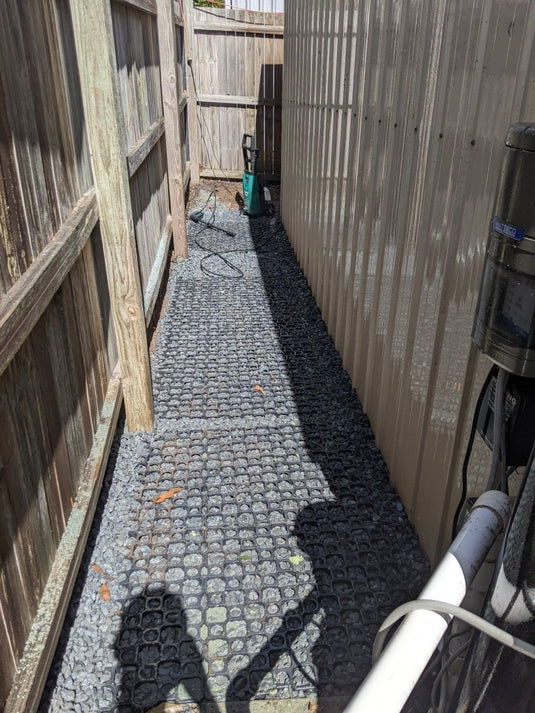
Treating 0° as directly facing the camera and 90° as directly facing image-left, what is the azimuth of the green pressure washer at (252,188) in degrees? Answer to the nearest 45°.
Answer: approximately 45°

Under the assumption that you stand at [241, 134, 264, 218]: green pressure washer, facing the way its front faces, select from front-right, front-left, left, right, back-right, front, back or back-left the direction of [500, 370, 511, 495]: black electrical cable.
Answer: front-left

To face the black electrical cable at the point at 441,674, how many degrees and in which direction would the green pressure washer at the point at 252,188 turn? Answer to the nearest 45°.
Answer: approximately 45° to its left

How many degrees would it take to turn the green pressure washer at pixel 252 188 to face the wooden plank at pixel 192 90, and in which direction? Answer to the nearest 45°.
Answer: approximately 90° to its right

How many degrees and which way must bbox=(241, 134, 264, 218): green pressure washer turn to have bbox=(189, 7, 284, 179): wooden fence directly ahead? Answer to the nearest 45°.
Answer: approximately 135° to its right

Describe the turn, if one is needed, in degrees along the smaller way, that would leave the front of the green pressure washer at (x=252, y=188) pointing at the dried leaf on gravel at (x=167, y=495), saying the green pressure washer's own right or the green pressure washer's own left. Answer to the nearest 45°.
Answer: approximately 45° to the green pressure washer's own left

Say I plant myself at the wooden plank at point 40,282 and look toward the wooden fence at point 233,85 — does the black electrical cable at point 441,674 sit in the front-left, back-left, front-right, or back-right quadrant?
back-right
